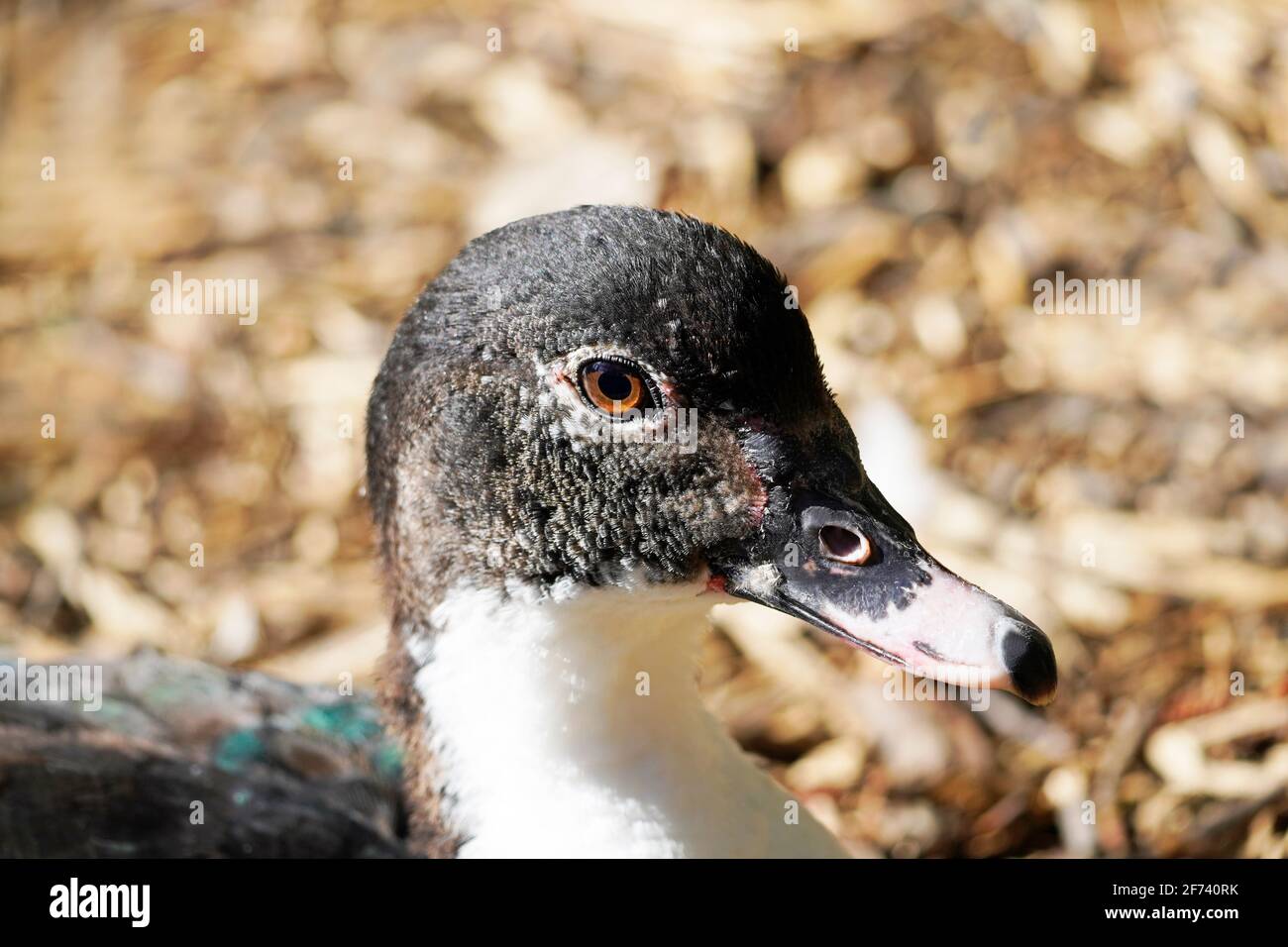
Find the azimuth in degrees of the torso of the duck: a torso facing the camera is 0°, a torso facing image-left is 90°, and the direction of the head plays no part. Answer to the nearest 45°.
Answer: approximately 270°
